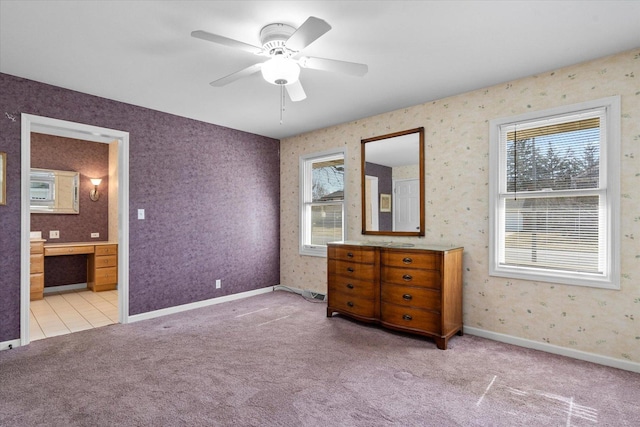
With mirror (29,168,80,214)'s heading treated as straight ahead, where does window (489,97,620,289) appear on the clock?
The window is roughly at 11 o'clock from the mirror.

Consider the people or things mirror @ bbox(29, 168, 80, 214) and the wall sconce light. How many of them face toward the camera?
2

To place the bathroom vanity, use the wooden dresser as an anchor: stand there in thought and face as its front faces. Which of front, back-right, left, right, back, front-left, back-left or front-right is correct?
front-right

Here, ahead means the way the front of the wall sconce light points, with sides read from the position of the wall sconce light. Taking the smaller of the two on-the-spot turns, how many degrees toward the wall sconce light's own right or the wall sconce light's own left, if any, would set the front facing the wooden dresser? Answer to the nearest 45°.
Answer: approximately 45° to the wall sconce light's own left

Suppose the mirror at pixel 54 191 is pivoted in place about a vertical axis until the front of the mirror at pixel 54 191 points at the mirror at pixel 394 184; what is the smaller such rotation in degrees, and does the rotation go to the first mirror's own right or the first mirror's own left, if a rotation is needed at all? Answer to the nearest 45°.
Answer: approximately 45° to the first mirror's own left

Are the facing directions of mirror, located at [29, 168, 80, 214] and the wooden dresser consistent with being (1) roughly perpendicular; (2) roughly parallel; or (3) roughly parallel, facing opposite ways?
roughly perpendicular

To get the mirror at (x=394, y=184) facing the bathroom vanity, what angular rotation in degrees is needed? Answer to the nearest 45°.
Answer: approximately 45° to its right

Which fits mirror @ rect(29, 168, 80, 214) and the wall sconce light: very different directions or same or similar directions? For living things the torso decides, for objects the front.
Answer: same or similar directions

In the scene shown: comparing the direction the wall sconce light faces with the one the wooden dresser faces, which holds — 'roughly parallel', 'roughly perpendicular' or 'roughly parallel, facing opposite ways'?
roughly perpendicular

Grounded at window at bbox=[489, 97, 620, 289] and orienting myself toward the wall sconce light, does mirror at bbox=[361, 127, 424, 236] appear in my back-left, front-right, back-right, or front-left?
front-right

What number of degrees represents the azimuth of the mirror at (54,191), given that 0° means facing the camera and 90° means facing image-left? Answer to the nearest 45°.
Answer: approximately 0°

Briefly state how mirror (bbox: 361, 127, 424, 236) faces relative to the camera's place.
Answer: facing the viewer and to the left of the viewer

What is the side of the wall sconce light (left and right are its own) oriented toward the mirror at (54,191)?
right

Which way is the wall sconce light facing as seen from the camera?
toward the camera

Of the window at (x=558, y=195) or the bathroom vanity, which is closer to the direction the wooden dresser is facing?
the bathroom vanity
